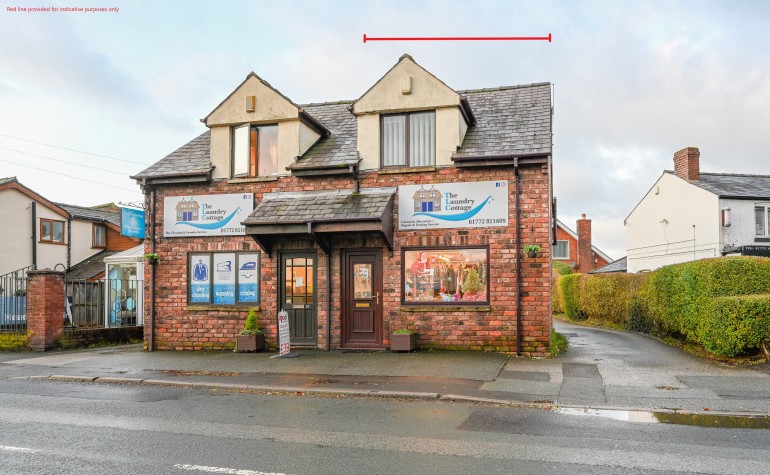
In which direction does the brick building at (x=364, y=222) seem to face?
toward the camera

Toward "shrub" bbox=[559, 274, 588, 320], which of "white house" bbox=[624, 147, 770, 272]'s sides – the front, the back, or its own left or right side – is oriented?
right

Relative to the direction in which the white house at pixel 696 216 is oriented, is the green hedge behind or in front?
in front

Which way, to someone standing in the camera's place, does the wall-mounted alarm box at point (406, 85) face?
facing the viewer

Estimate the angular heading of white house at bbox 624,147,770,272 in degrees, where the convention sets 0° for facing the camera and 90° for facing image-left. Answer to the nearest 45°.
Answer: approximately 315°

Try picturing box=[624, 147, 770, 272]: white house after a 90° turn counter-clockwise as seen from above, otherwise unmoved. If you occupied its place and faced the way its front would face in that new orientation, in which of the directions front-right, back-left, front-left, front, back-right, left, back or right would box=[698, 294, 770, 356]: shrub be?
back-right
